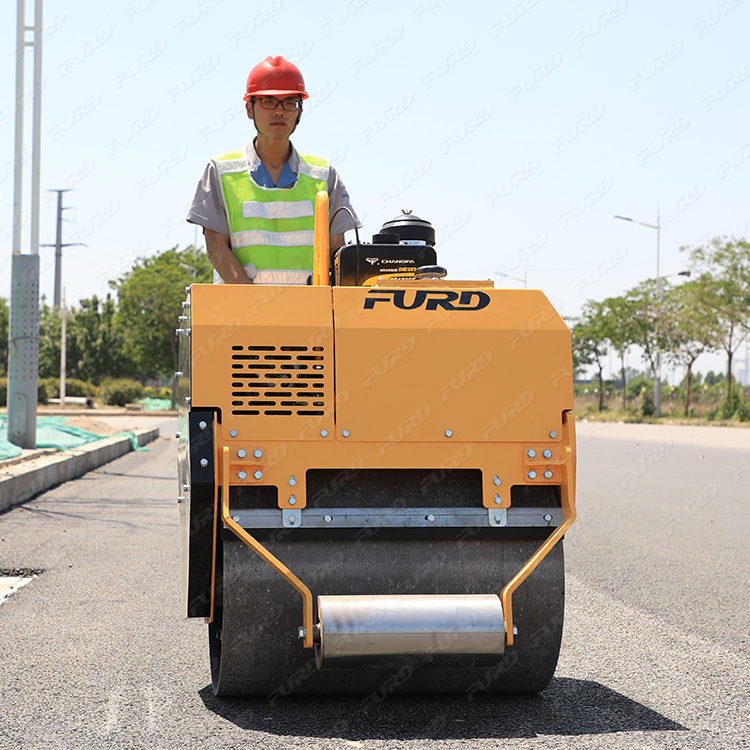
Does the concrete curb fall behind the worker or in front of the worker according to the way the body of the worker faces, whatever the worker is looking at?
behind

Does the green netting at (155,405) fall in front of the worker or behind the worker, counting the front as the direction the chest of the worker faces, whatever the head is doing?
behind

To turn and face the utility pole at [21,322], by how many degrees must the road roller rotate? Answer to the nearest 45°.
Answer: approximately 135° to its right

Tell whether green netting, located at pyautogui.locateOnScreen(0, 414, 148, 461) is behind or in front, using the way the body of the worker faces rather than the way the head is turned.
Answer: behind

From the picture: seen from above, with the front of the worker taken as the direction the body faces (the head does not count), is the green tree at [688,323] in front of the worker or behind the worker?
behind

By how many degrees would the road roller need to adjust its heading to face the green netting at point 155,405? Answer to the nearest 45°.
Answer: approximately 180°

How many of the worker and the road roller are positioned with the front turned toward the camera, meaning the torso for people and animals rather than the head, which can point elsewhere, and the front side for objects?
2

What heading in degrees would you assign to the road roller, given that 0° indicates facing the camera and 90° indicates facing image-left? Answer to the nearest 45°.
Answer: approximately 0°
